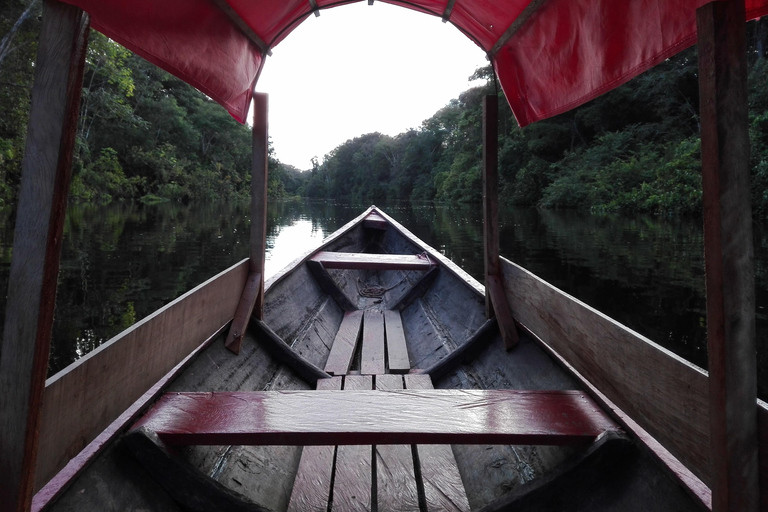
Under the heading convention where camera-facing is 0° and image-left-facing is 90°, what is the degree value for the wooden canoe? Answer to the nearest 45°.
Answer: approximately 180°
